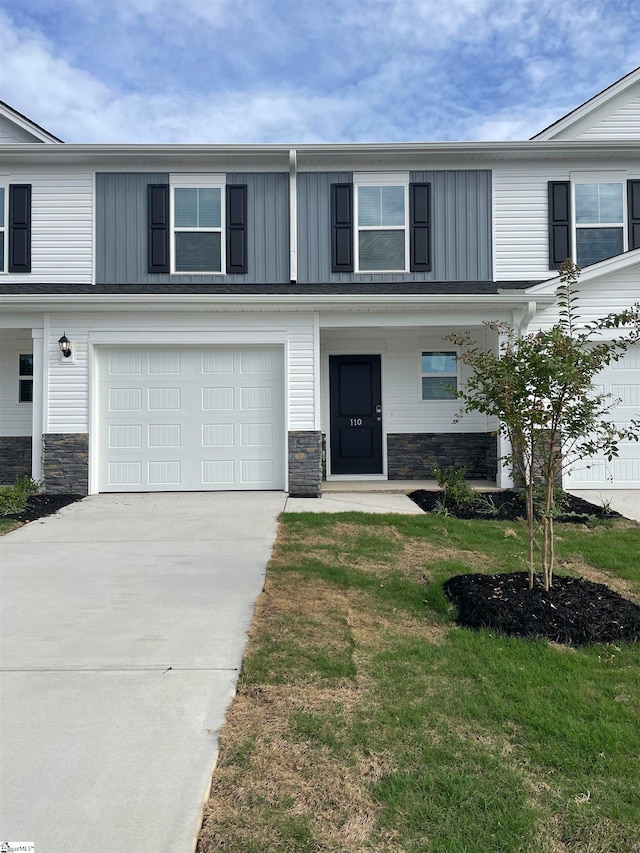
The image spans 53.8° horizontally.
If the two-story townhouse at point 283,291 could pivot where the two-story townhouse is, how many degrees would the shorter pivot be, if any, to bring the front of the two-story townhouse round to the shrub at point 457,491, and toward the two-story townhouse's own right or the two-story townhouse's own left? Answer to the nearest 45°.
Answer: approximately 45° to the two-story townhouse's own left

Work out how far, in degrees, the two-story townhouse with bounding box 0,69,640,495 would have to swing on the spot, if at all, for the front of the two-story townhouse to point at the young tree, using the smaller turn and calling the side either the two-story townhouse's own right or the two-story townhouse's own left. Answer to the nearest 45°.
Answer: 0° — it already faces it

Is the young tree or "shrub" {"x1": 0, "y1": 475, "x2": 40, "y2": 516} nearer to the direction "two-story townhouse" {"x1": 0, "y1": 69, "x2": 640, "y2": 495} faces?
the young tree

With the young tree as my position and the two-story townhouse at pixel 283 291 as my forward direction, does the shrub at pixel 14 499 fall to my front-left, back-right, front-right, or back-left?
front-left

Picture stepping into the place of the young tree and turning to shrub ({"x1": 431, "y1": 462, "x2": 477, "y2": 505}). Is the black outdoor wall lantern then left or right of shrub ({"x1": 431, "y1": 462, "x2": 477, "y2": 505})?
left

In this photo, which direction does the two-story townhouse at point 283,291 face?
toward the camera
